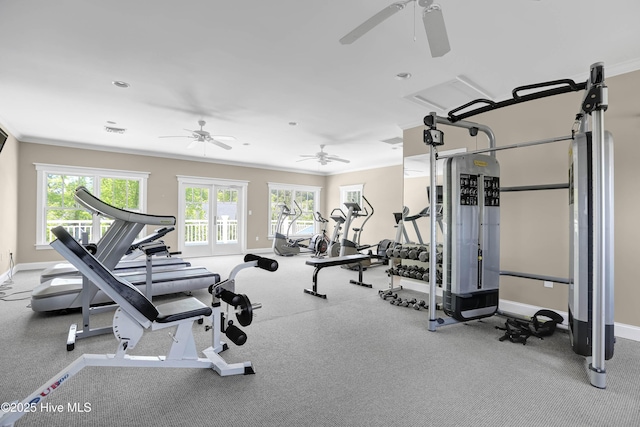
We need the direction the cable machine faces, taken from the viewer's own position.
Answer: facing the viewer and to the left of the viewer

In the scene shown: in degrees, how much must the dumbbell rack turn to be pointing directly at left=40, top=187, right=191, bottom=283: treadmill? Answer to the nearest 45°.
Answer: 0° — it already faces it

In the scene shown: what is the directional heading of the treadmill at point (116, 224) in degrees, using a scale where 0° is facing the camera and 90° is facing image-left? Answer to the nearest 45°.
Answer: approximately 90°

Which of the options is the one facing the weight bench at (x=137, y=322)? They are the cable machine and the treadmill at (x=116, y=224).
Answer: the cable machine

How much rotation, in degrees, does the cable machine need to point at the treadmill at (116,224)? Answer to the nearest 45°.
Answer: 0° — it already faces it

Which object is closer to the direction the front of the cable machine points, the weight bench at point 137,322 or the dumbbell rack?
the weight bench

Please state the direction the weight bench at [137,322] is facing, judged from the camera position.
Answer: facing away from the viewer and to the right of the viewer

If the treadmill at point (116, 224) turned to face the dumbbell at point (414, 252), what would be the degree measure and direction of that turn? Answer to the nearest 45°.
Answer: approximately 180°
